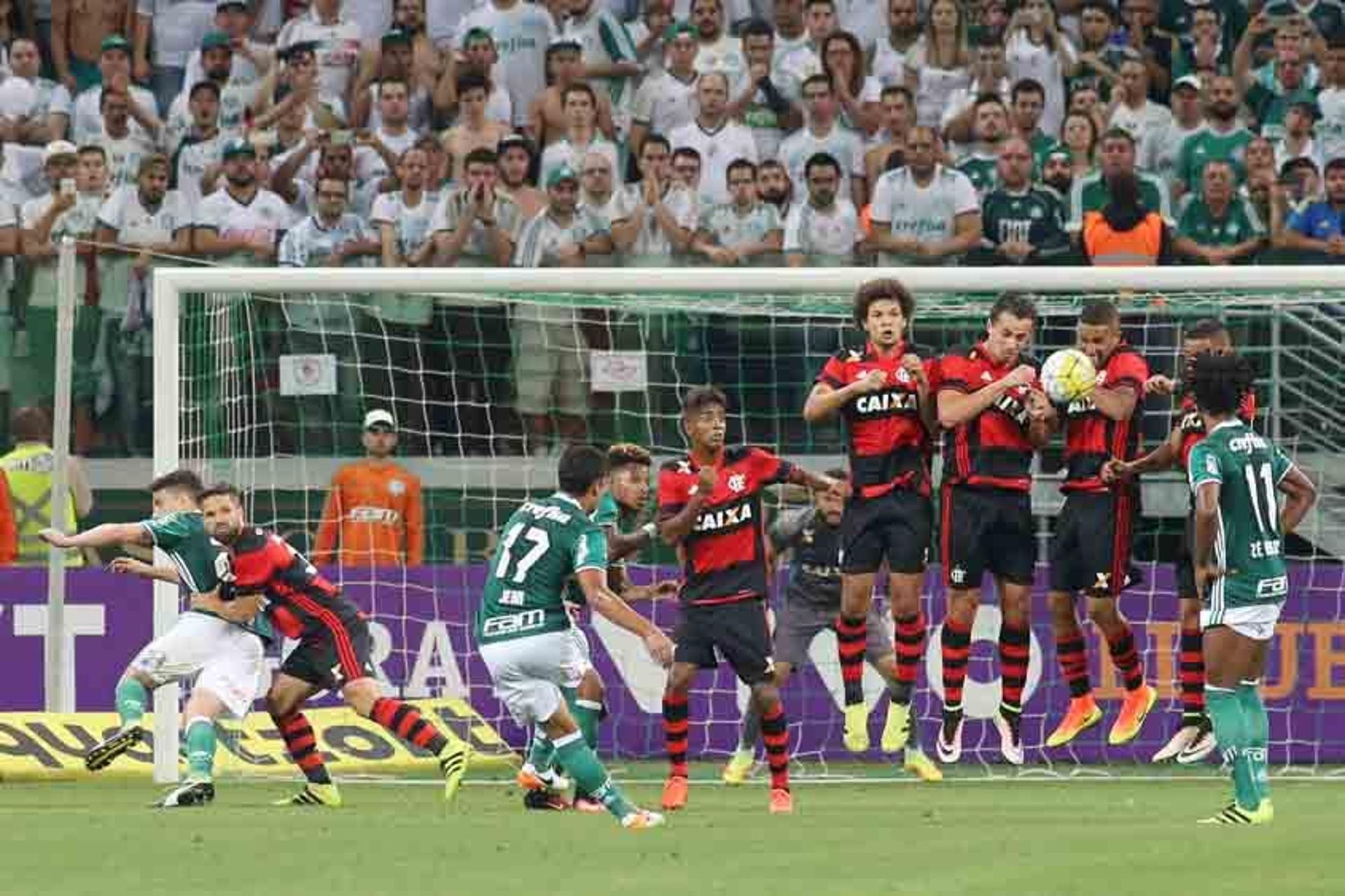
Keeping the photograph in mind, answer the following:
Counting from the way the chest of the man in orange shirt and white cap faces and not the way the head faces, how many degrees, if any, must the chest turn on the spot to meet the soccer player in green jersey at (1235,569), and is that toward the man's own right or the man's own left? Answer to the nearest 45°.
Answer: approximately 45° to the man's own left

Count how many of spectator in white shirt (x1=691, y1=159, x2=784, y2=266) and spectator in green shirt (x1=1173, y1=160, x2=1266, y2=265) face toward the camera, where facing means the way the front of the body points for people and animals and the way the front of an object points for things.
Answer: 2

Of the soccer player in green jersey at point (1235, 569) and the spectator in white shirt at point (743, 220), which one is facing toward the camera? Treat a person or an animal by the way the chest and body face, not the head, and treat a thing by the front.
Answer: the spectator in white shirt

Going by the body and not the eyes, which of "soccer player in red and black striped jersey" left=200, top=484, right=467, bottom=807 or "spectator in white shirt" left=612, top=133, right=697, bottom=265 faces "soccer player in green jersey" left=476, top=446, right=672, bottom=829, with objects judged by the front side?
the spectator in white shirt

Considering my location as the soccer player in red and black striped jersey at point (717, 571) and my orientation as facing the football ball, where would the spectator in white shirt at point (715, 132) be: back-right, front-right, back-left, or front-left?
front-left

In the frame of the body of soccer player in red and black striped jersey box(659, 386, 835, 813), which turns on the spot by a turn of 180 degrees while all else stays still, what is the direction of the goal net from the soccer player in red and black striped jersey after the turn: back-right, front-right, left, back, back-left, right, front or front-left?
front

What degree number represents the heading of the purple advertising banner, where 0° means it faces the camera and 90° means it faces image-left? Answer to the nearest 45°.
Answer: approximately 0°

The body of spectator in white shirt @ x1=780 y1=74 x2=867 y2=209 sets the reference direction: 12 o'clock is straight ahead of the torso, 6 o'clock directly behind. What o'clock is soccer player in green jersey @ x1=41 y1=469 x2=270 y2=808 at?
The soccer player in green jersey is roughly at 1 o'clock from the spectator in white shirt.

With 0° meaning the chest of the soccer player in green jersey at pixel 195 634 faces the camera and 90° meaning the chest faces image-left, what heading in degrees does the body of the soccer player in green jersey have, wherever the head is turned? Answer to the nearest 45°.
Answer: approximately 90°

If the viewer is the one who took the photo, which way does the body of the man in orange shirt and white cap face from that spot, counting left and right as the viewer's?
facing the viewer

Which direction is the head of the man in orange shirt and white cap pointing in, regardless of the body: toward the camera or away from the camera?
toward the camera

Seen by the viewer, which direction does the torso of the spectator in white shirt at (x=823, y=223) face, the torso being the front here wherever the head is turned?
toward the camera

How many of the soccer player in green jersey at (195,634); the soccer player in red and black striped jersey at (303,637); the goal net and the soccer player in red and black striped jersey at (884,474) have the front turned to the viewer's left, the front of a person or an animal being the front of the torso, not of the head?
2

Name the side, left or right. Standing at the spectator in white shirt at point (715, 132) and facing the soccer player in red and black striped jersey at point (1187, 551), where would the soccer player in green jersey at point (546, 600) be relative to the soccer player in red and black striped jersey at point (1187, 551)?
right

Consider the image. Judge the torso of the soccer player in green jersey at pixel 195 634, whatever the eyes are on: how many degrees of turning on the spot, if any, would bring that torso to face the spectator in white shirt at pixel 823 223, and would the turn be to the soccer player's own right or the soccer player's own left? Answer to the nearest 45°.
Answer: approximately 135° to the soccer player's own right

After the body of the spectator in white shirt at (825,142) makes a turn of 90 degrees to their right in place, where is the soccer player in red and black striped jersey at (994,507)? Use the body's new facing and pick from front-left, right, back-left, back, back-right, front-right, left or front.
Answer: left

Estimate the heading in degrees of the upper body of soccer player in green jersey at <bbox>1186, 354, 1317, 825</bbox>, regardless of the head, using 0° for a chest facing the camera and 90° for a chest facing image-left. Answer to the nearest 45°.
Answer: approximately 135°
